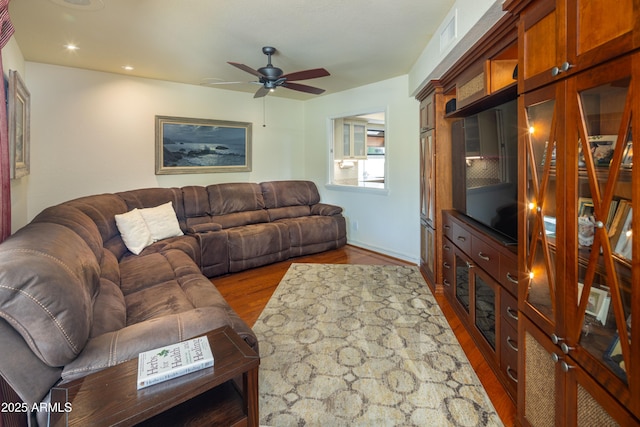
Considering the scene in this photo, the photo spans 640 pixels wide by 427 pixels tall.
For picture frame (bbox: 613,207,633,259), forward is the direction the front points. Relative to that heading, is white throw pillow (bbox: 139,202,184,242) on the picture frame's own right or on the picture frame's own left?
on the picture frame's own right

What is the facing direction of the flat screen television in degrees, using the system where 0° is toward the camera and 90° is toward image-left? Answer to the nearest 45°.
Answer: approximately 45°

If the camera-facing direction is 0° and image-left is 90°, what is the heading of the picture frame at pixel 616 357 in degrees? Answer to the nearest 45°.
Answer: approximately 45°
